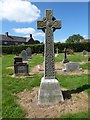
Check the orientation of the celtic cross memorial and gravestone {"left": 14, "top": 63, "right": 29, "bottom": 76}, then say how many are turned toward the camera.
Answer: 2

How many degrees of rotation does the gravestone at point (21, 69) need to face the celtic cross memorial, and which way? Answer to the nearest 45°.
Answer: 0° — it already faces it

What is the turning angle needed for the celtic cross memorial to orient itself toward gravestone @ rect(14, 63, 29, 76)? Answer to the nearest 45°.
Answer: approximately 180°
